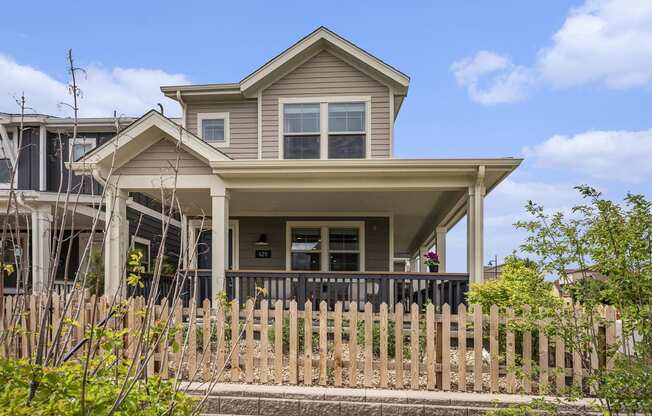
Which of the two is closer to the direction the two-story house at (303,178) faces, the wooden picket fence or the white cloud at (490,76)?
the wooden picket fence

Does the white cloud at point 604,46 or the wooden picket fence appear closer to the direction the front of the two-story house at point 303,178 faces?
the wooden picket fence

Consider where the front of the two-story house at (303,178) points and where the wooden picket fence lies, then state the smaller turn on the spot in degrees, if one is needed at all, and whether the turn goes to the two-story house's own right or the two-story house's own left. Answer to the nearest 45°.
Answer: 0° — it already faces it

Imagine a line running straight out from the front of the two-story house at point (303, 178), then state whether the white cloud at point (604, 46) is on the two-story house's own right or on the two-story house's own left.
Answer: on the two-story house's own left

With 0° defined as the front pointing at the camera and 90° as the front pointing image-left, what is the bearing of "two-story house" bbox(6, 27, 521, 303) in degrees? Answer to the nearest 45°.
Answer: approximately 0°
